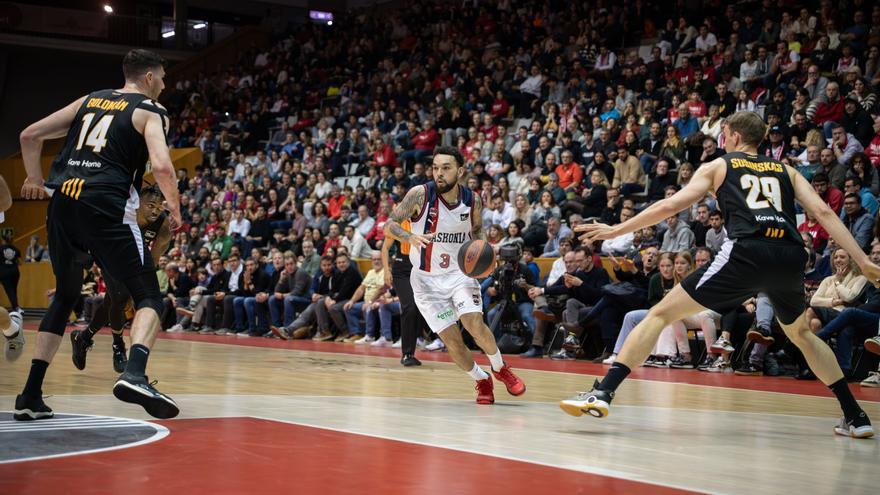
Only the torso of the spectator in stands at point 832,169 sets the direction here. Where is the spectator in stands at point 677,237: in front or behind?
in front

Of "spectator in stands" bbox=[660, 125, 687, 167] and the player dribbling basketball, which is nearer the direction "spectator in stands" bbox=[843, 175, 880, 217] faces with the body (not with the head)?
the player dribbling basketball

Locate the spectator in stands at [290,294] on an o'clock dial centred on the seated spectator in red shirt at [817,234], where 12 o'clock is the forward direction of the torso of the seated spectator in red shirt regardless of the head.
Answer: The spectator in stands is roughly at 2 o'clock from the seated spectator in red shirt.

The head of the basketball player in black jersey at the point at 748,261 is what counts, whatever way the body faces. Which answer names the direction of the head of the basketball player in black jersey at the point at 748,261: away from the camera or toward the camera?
away from the camera

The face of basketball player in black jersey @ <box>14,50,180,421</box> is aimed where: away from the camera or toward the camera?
away from the camera

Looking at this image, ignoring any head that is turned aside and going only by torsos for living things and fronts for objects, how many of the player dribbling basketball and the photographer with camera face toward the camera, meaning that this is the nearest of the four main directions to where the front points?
2

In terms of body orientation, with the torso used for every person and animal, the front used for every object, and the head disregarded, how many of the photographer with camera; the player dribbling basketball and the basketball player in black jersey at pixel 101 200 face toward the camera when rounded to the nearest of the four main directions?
2

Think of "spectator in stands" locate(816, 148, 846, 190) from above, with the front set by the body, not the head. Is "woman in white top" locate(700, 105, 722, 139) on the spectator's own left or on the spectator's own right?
on the spectator's own right

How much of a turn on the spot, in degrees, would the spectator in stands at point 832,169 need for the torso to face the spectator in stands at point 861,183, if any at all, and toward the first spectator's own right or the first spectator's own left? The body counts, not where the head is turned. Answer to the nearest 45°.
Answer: approximately 90° to the first spectator's own left

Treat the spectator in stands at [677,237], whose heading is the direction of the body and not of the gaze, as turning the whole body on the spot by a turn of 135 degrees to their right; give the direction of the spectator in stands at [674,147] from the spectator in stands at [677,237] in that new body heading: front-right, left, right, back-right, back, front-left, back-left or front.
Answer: front

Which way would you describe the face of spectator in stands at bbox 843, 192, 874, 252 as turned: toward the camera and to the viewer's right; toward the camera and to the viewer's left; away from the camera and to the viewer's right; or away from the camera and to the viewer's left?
toward the camera and to the viewer's left

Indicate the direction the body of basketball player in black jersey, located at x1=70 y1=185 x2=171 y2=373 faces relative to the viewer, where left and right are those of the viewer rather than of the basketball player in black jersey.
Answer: facing the viewer and to the right of the viewer

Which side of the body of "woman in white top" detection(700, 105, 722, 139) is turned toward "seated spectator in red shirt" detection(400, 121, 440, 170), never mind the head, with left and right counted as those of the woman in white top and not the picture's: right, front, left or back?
right

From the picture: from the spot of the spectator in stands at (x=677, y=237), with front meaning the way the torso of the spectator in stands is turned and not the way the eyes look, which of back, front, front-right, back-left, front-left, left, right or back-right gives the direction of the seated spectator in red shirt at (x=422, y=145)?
right
